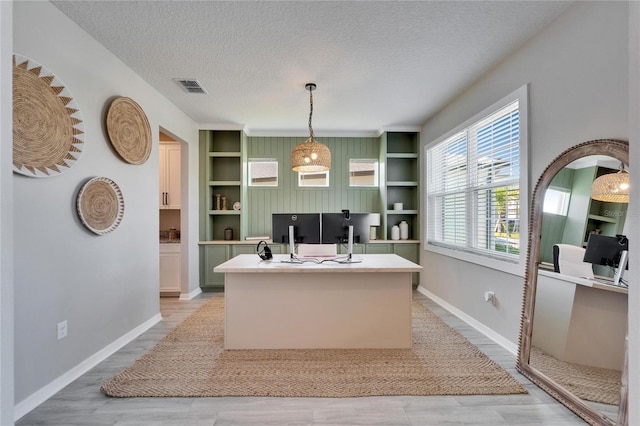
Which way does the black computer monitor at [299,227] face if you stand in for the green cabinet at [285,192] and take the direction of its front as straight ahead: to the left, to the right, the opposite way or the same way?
the opposite way

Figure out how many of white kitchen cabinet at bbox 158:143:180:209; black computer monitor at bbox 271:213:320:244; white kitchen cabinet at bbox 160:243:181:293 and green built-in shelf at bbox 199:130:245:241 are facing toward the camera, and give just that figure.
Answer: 3

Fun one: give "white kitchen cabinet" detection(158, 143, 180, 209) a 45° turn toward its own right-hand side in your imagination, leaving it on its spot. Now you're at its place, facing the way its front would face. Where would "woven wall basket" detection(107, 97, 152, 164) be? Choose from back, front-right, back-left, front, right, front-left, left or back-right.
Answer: front-left

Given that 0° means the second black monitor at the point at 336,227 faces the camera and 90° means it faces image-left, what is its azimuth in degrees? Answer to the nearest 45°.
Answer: approximately 180°

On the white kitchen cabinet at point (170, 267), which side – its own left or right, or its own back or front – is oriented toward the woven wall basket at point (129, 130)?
front

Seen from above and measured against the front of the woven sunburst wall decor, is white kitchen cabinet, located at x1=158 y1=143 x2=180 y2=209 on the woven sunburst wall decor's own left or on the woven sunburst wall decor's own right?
on the woven sunburst wall decor's own left

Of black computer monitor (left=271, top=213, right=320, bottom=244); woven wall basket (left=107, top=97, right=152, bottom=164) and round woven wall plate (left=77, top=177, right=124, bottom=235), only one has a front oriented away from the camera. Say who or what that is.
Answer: the black computer monitor

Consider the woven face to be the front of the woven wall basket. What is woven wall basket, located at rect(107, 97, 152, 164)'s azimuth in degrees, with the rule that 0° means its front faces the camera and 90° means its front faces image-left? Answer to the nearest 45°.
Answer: approximately 315°

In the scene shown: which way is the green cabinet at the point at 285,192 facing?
toward the camera

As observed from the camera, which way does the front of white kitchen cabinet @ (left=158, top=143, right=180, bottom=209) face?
facing the viewer

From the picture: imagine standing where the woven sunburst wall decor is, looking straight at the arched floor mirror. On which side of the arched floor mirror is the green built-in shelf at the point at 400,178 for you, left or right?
left

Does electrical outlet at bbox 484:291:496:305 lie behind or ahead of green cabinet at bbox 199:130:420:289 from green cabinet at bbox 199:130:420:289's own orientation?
ahead

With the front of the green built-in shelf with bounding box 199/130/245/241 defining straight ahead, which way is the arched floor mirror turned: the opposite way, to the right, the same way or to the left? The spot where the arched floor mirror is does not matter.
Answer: to the right

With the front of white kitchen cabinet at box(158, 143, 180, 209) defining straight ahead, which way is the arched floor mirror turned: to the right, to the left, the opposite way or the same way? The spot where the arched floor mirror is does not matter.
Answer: to the right

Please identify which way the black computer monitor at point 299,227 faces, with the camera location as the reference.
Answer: facing away from the viewer

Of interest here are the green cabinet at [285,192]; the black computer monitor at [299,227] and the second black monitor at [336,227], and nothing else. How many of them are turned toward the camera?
1
